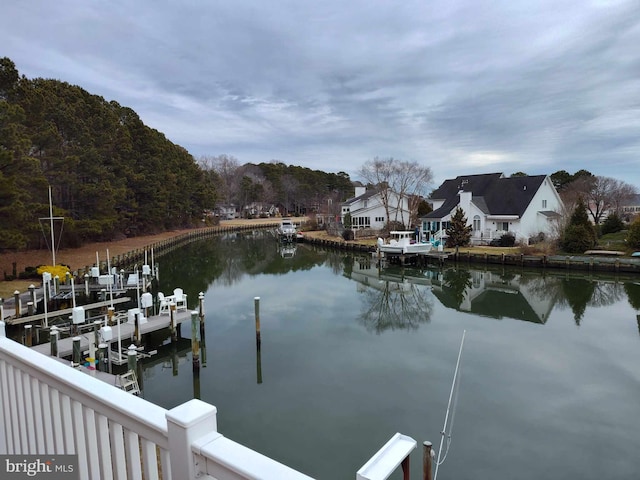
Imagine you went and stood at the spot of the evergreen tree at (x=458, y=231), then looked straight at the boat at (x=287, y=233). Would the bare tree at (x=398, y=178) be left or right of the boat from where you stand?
right

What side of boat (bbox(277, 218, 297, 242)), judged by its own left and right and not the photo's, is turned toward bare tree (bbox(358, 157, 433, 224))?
left

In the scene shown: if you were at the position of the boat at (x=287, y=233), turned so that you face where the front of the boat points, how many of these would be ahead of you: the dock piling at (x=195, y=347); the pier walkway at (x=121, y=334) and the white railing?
3

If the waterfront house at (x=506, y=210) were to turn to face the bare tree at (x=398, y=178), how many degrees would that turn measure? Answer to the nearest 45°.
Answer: approximately 90° to its right

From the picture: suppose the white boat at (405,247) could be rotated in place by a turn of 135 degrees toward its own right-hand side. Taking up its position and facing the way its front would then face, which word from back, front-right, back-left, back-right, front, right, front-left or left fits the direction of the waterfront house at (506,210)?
front

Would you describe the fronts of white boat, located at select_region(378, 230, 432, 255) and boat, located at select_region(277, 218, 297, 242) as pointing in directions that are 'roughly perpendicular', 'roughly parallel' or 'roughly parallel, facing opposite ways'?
roughly perpendicular

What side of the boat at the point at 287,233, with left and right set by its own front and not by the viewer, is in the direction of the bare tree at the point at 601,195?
left

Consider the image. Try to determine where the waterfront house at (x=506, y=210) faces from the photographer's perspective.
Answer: facing the viewer and to the left of the viewer

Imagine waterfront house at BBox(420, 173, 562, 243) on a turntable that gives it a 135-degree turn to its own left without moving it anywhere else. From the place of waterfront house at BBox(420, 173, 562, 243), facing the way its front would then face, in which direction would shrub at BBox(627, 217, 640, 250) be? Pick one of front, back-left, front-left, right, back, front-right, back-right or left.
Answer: front-right

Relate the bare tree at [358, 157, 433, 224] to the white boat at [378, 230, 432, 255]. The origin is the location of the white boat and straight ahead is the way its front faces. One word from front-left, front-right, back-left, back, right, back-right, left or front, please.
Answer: left

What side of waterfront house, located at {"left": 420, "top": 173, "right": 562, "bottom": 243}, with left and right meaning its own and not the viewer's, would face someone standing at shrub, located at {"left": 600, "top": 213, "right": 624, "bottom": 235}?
back

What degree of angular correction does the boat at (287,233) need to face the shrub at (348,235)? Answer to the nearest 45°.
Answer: approximately 45° to its left

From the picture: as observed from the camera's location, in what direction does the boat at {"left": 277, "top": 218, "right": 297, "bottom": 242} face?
facing the viewer
